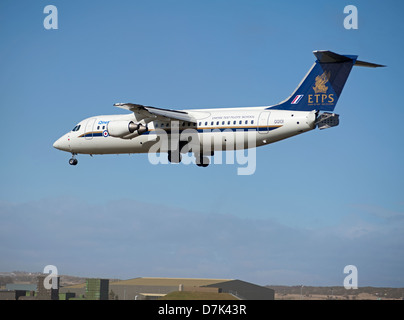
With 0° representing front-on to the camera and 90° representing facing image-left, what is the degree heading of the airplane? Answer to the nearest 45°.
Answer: approximately 90°
